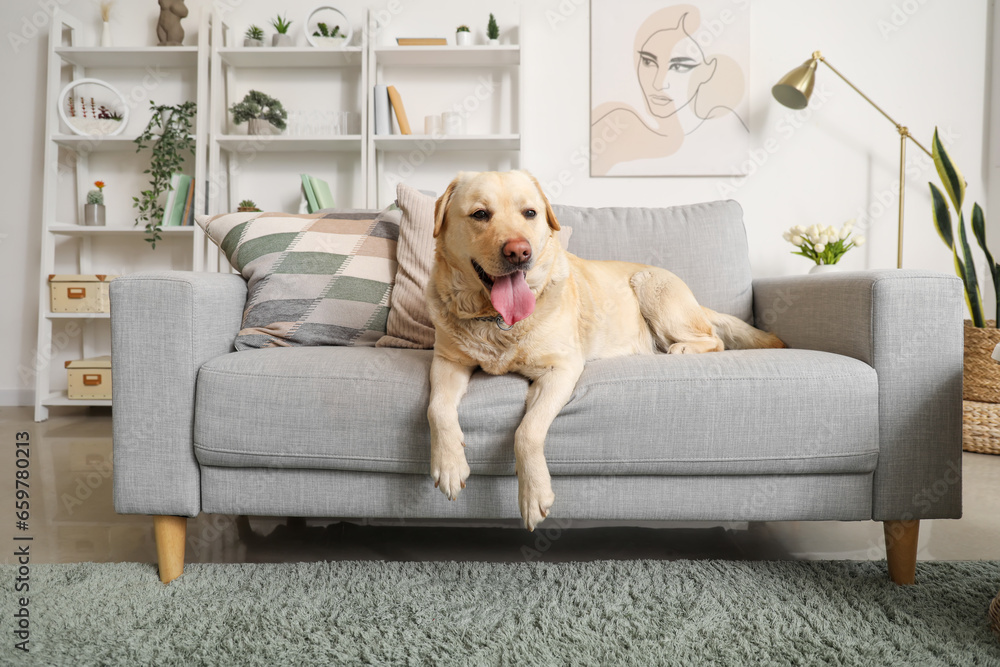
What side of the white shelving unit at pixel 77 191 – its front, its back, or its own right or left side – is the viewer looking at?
front

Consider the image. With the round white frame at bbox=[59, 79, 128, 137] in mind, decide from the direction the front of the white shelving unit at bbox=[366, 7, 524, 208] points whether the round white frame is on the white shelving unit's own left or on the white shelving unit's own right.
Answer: on the white shelving unit's own right

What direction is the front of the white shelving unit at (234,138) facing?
toward the camera

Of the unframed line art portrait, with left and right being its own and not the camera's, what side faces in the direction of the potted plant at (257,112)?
right

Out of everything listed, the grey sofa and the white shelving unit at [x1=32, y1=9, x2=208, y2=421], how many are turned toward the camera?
2

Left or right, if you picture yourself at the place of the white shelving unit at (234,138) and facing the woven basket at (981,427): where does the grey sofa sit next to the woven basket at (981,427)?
right

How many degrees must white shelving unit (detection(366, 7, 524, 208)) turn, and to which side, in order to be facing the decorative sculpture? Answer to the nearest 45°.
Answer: approximately 90° to its right

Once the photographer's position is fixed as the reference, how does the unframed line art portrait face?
facing the viewer

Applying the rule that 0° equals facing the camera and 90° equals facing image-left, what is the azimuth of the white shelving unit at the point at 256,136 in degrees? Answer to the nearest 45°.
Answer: approximately 0°
